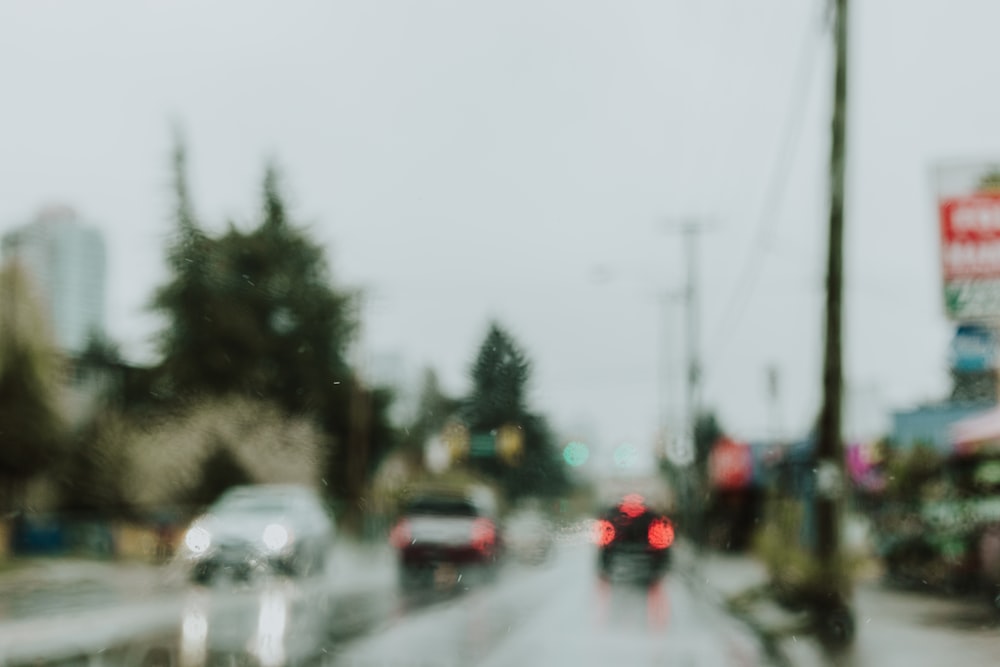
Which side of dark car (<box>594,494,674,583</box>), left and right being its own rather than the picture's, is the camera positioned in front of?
back

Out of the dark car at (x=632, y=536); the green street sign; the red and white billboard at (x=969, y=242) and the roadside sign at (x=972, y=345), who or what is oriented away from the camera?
the dark car

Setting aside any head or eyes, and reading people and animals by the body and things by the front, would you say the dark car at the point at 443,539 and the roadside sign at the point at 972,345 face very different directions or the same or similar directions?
very different directions

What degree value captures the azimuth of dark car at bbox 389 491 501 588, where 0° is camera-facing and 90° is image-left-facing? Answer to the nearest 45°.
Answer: approximately 180°

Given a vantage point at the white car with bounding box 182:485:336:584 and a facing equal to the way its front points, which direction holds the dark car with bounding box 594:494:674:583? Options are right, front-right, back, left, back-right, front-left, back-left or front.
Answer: back

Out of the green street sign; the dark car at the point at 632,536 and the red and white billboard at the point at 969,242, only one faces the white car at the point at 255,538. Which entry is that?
the green street sign

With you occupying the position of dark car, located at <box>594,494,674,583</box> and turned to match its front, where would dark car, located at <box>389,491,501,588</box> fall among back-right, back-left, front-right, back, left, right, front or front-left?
back-left

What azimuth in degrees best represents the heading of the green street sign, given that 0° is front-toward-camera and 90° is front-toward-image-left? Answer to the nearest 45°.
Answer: approximately 0°

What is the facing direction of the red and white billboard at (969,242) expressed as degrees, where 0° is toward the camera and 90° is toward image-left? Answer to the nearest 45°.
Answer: approximately 0°

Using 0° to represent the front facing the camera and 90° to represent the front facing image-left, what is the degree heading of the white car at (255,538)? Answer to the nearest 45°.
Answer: approximately 45°

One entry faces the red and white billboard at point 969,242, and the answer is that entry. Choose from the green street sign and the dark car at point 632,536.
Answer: the green street sign

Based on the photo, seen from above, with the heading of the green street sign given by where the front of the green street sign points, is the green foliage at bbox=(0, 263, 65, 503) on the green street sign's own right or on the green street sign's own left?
on the green street sign's own right

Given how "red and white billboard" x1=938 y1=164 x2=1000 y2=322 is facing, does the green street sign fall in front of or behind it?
behind

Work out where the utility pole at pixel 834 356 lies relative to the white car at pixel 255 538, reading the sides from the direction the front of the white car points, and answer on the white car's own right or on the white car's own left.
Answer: on the white car's own left

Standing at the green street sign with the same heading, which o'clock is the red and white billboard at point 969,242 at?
The red and white billboard is roughly at 12 o'clock from the green street sign.
